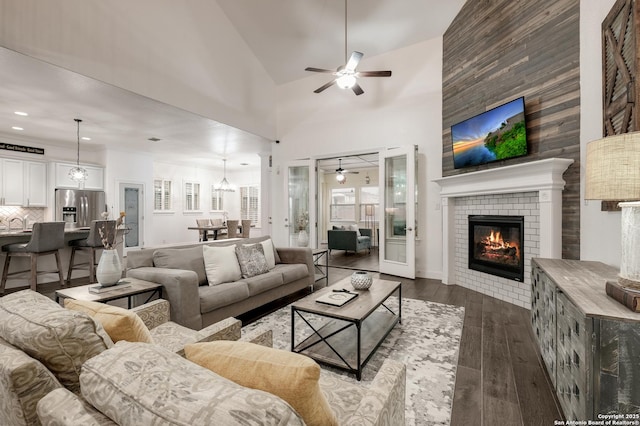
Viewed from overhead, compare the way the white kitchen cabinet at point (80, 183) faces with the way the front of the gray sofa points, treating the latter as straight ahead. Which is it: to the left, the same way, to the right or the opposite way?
the same way

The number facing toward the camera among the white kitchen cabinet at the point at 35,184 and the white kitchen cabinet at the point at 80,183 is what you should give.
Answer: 2

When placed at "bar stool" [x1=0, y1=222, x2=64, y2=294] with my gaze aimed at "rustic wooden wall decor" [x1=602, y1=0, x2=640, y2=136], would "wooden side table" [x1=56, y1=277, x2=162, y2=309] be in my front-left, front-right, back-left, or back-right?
front-right

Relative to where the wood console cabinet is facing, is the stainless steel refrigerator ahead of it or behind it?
ahead

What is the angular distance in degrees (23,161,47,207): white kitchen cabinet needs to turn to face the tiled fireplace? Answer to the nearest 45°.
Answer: approximately 45° to its left

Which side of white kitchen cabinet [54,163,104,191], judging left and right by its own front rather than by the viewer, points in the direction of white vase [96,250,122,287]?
front

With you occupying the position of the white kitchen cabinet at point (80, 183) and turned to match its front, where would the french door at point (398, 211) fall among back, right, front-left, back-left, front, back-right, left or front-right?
front-left

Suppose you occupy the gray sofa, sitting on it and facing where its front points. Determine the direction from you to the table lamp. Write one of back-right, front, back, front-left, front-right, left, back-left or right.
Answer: front

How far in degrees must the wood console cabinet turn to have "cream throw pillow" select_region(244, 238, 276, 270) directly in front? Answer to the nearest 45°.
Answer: approximately 45° to its right

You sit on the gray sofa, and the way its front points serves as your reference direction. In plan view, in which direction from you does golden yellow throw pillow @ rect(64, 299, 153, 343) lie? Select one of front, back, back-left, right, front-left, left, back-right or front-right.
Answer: front-right

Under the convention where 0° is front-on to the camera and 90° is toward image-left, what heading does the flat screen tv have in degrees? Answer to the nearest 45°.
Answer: approximately 45°

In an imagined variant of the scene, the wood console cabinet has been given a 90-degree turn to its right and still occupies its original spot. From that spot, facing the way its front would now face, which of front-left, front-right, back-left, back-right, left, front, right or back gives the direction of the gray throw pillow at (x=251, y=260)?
front-left

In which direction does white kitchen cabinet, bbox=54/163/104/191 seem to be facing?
toward the camera

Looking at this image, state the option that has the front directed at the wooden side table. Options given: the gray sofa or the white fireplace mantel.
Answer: the white fireplace mantel

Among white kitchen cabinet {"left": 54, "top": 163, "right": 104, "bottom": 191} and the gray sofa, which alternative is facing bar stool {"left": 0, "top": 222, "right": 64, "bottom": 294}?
the white kitchen cabinet

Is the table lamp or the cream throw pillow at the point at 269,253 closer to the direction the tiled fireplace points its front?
the cream throw pillow

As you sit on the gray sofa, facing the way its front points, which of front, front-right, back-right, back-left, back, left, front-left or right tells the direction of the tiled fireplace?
front-left

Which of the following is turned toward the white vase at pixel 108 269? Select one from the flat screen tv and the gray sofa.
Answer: the flat screen tv

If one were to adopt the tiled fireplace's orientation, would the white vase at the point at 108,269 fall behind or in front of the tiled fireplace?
in front

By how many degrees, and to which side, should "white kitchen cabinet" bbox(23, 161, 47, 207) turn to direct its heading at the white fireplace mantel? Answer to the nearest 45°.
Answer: approximately 45° to its left
